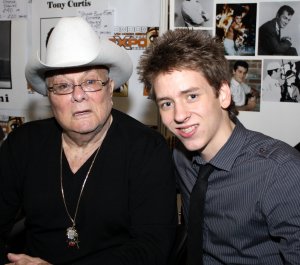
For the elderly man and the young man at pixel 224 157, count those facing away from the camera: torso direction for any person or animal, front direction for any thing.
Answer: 0

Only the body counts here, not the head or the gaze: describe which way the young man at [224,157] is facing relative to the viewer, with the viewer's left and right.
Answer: facing the viewer and to the left of the viewer

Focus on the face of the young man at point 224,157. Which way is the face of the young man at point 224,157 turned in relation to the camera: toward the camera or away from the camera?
toward the camera

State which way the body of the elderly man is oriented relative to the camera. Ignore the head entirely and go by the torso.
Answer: toward the camera
